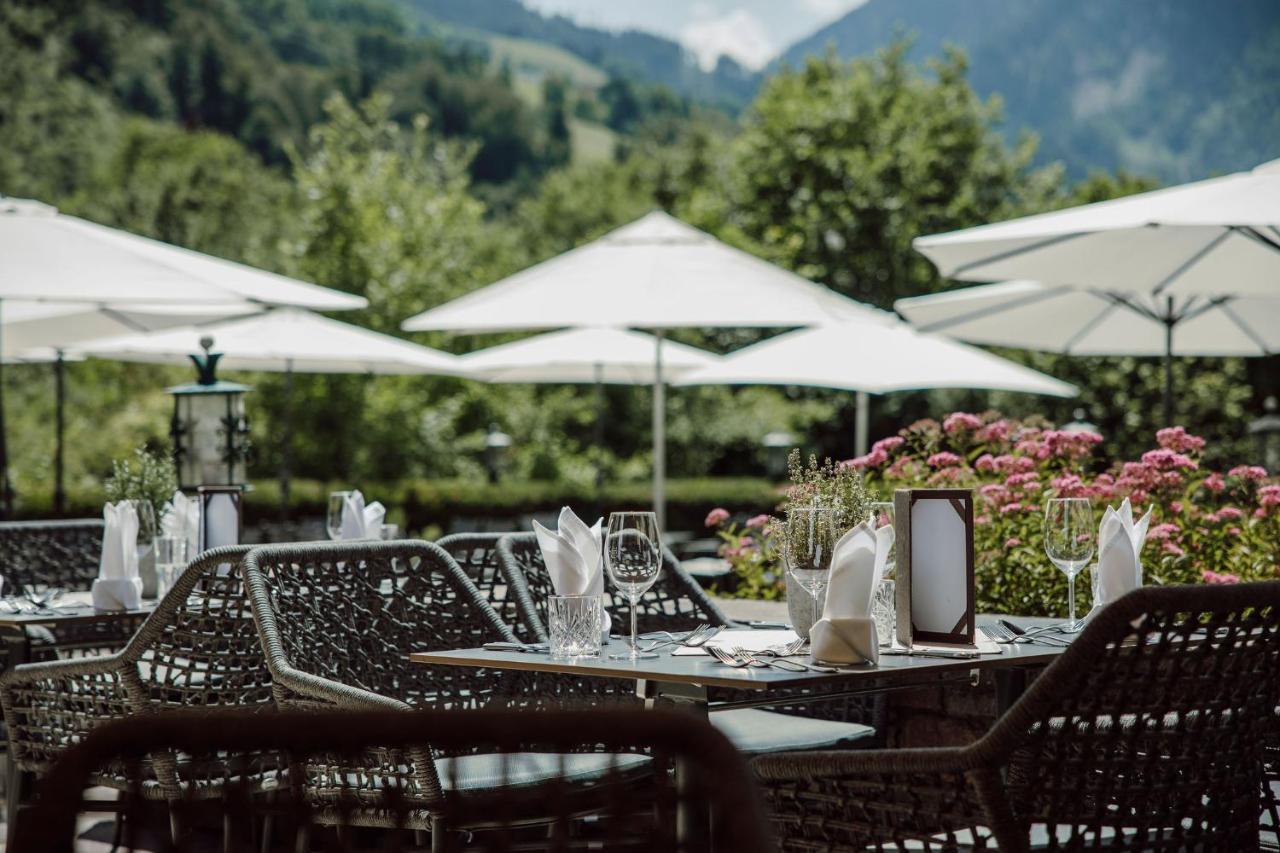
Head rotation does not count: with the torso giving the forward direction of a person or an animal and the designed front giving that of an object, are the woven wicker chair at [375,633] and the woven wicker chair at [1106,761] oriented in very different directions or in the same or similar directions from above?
very different directions

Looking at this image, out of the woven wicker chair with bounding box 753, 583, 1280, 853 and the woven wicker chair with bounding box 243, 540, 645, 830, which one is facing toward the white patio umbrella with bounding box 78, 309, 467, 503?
the woven wicker chair with bounding box 753, 583, 1280, 853

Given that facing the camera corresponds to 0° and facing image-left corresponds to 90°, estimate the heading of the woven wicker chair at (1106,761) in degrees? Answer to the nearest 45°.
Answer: approximately 135°

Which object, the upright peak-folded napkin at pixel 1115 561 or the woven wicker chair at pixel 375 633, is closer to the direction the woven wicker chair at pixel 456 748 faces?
the woven wicker chair

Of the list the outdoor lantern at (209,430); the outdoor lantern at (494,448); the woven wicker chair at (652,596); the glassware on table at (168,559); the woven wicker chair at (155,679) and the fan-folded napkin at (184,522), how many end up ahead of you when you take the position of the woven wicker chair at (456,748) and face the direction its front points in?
6

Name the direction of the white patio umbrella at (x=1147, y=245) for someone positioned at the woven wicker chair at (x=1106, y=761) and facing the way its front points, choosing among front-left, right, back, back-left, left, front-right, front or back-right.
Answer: front-right

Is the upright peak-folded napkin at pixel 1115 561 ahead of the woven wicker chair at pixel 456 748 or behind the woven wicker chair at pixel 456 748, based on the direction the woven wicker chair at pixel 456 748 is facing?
ahead

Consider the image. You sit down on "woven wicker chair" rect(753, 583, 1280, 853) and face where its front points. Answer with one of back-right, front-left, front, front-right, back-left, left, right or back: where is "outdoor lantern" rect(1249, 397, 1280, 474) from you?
front-right

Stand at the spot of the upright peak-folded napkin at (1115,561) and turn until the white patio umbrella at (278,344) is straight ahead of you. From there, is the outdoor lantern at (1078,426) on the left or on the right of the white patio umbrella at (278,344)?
right

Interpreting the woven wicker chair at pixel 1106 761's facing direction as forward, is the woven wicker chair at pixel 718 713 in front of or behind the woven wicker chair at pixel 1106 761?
in front

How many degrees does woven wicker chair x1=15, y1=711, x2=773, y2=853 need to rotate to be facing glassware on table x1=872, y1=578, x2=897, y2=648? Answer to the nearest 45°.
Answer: approximately 45° to its right

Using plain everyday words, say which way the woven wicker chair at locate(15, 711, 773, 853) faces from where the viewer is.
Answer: facing away from the viewer

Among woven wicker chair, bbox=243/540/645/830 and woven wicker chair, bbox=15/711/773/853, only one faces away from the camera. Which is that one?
woven wicker chair, bbox=15/711/773/853
